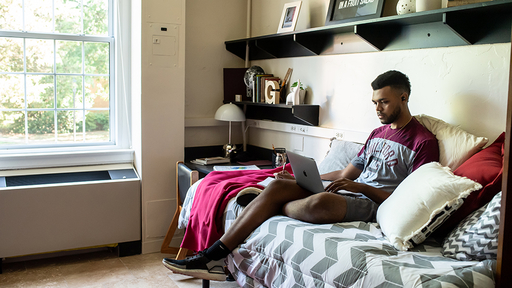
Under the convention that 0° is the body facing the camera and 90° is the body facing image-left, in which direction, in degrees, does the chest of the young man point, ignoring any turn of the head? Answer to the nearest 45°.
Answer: approximately 45°

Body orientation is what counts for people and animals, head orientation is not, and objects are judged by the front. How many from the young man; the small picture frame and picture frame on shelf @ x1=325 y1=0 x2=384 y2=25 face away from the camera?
0

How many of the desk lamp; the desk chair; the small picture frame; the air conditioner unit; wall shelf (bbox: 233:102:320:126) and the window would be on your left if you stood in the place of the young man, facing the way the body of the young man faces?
0

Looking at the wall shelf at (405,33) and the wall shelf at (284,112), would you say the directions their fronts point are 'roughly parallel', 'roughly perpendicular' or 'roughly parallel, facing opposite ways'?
roughly parallel

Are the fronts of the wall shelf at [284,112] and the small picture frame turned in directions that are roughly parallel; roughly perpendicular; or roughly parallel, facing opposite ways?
roughly parallel

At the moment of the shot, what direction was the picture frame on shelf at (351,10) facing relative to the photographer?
facing the viewer and to the left of the viewer

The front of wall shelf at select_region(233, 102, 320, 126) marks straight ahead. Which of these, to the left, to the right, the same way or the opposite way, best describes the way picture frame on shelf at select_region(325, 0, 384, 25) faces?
the same way

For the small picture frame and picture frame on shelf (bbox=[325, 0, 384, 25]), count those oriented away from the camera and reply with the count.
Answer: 0

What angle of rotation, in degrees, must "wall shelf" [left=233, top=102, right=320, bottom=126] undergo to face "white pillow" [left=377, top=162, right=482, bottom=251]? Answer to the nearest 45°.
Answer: approximately 45° to its left

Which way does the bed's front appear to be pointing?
to the viewer's left

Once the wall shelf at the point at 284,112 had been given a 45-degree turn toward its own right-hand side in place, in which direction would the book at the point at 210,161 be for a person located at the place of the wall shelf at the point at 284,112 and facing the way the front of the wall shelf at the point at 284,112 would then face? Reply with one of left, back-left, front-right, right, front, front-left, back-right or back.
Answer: front
